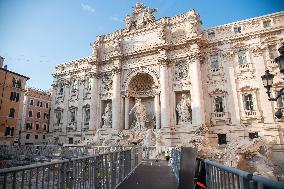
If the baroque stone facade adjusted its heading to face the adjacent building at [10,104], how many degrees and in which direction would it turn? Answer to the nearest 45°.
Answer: approximately 45° to its right

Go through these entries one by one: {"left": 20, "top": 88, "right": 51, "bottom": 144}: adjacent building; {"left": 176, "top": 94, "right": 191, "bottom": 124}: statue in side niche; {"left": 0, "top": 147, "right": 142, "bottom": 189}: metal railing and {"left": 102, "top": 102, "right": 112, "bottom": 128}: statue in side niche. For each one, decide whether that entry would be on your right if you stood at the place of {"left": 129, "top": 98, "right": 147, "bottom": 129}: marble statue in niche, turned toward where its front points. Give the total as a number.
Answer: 2

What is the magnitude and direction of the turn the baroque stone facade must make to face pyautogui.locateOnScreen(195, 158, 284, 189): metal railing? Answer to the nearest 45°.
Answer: approximately 45° to its left

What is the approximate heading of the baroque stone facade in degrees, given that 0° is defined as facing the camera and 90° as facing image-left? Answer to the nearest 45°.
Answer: approximately 45°

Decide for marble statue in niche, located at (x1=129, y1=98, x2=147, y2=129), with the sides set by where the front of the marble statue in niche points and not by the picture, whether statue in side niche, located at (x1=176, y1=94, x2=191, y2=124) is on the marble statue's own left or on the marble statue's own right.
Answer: on the marble statue's own left

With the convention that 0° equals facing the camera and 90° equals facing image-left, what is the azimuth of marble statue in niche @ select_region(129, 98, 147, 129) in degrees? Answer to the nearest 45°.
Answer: approximately 45°

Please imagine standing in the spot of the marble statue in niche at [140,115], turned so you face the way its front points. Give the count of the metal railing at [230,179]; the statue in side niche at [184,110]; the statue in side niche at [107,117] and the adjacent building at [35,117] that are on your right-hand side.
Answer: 2

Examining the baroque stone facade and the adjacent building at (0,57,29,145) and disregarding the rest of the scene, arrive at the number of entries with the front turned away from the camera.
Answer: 0

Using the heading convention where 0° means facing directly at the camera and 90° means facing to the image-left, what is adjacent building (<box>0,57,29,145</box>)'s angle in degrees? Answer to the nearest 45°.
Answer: approximately 315°

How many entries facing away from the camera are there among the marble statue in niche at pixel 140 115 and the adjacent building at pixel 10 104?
0

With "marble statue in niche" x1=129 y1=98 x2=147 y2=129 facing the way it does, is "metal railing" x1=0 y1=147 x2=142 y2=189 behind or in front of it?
in front

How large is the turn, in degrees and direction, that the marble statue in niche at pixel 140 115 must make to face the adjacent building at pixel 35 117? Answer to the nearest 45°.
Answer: approximately 90° to its right

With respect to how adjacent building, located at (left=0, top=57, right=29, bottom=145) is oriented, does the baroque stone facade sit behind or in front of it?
in front

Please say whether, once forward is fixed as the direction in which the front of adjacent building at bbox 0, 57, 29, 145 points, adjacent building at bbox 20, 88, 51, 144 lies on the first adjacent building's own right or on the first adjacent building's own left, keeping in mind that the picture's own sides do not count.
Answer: on the first adjacent building's own left
